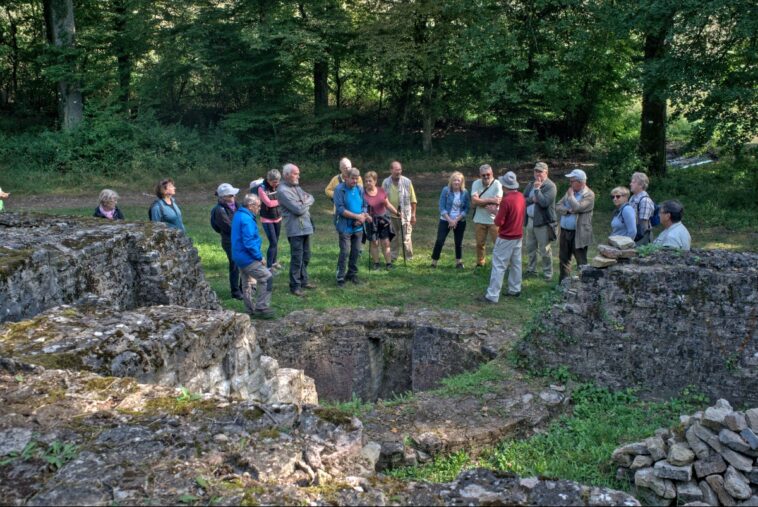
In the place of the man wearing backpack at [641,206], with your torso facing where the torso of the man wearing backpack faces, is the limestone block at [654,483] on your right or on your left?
on your left

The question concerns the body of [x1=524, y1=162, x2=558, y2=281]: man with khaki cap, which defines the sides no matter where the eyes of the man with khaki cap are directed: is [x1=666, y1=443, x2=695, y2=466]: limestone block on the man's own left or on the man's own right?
on the man's own left

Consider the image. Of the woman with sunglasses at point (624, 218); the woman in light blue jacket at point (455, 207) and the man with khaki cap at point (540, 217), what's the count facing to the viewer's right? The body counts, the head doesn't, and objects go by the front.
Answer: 0

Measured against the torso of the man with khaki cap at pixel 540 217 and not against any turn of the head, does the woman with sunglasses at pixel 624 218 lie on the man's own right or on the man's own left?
on the man's own left

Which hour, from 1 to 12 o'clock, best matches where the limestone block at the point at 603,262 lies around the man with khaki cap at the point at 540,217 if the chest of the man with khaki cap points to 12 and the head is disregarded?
The limestone block is roughly at 10 o'clock from the man with khaki cap.

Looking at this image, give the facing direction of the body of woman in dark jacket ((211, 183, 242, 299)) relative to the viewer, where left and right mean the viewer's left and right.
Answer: facing to the right of the viewer

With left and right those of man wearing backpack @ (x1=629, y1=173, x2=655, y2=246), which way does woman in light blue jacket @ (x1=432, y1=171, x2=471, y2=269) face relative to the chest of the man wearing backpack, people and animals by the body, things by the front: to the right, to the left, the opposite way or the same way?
to the left

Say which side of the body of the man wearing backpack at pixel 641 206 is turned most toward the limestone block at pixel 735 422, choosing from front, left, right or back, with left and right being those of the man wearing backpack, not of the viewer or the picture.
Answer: left

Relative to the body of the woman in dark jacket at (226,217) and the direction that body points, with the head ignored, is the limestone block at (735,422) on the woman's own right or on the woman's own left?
on the woman's own right

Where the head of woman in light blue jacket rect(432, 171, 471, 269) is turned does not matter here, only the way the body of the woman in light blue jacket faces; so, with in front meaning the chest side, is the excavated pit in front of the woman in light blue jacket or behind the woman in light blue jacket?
in front

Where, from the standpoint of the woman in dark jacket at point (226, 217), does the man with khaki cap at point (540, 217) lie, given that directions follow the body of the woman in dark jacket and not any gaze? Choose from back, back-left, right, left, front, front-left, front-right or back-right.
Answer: front

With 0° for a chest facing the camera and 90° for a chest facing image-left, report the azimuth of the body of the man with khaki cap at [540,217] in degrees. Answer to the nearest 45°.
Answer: approximately 45°

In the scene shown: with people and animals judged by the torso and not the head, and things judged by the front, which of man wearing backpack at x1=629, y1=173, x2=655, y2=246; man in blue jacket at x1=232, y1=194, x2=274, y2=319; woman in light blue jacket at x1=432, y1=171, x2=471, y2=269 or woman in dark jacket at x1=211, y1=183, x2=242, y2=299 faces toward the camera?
the woman in light blue jacket

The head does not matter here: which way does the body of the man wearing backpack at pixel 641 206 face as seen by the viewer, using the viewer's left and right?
facing to the left of the viewer

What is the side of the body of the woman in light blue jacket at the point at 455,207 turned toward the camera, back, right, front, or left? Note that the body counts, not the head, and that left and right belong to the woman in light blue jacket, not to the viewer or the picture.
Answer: front
